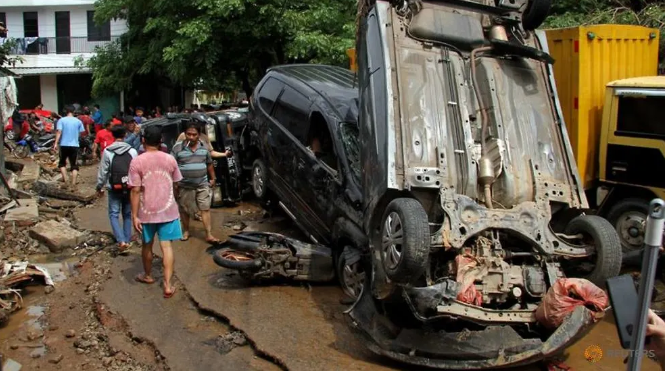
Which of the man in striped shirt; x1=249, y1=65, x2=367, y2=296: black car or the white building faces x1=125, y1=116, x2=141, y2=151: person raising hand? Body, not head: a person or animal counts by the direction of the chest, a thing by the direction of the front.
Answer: the white building

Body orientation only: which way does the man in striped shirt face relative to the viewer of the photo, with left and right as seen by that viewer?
facing the viewer

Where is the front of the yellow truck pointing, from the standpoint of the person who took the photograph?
facing the viewer and to the right of the viewer

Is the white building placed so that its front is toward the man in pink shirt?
yes

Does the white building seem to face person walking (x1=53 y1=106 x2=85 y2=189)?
yes

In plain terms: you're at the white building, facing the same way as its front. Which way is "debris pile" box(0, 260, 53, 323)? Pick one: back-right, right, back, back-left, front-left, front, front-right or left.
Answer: front

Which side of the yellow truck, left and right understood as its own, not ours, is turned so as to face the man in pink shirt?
right

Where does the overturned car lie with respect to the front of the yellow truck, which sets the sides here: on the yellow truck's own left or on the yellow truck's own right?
on the yellow truck's own right

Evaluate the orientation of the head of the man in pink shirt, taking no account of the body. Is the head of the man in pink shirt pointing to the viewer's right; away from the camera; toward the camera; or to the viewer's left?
away from the camera

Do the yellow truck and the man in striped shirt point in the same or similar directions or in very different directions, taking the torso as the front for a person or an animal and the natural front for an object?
same or similar directions

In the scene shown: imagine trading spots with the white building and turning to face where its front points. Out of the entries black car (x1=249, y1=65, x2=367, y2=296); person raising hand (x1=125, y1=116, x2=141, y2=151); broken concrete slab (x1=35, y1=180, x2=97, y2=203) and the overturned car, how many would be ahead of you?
4

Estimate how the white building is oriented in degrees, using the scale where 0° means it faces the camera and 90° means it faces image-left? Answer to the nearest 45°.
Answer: approximately 0°

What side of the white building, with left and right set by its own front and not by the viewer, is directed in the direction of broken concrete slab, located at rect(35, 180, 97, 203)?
front
